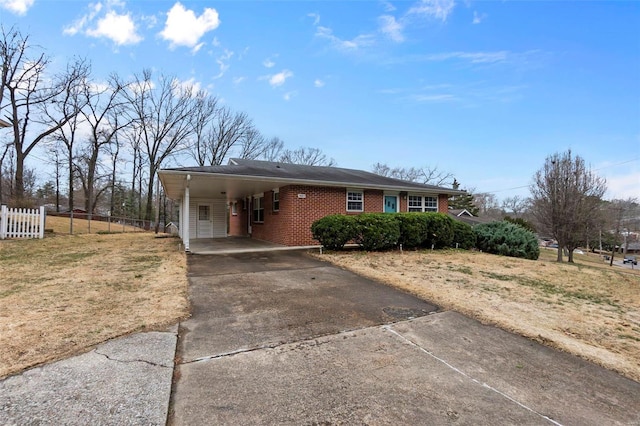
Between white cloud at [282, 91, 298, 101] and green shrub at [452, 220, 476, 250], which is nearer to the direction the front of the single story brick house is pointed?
the green shrub

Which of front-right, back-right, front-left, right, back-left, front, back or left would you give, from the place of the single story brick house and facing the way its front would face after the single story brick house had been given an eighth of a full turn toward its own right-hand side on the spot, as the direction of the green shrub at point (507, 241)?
left

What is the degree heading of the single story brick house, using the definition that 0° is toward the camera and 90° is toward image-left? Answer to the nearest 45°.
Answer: approximately 315°

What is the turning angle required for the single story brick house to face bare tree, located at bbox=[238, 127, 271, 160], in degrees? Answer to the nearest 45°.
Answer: approximately 135° to its left

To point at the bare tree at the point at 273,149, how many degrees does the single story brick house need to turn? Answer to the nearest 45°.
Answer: approximately 135° to its left

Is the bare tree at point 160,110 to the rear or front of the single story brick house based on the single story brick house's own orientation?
to the rear

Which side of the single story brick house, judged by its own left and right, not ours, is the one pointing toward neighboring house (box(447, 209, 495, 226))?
left
